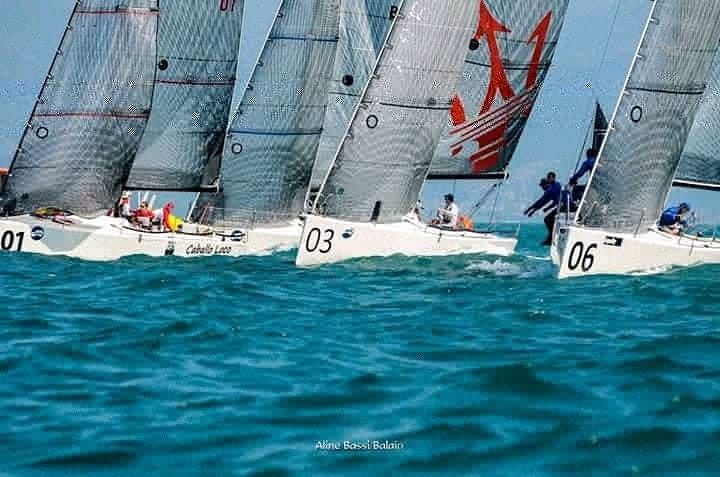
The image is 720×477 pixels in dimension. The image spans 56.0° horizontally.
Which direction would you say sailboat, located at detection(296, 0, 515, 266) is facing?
to the viewer's left

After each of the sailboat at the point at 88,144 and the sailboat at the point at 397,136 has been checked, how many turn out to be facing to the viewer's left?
2

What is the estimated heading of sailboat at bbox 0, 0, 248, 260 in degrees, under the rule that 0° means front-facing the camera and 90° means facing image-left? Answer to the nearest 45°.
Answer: approximately 90°

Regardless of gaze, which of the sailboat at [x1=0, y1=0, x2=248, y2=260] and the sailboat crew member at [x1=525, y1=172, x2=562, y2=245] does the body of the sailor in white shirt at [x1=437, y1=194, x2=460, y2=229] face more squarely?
the sailboat
